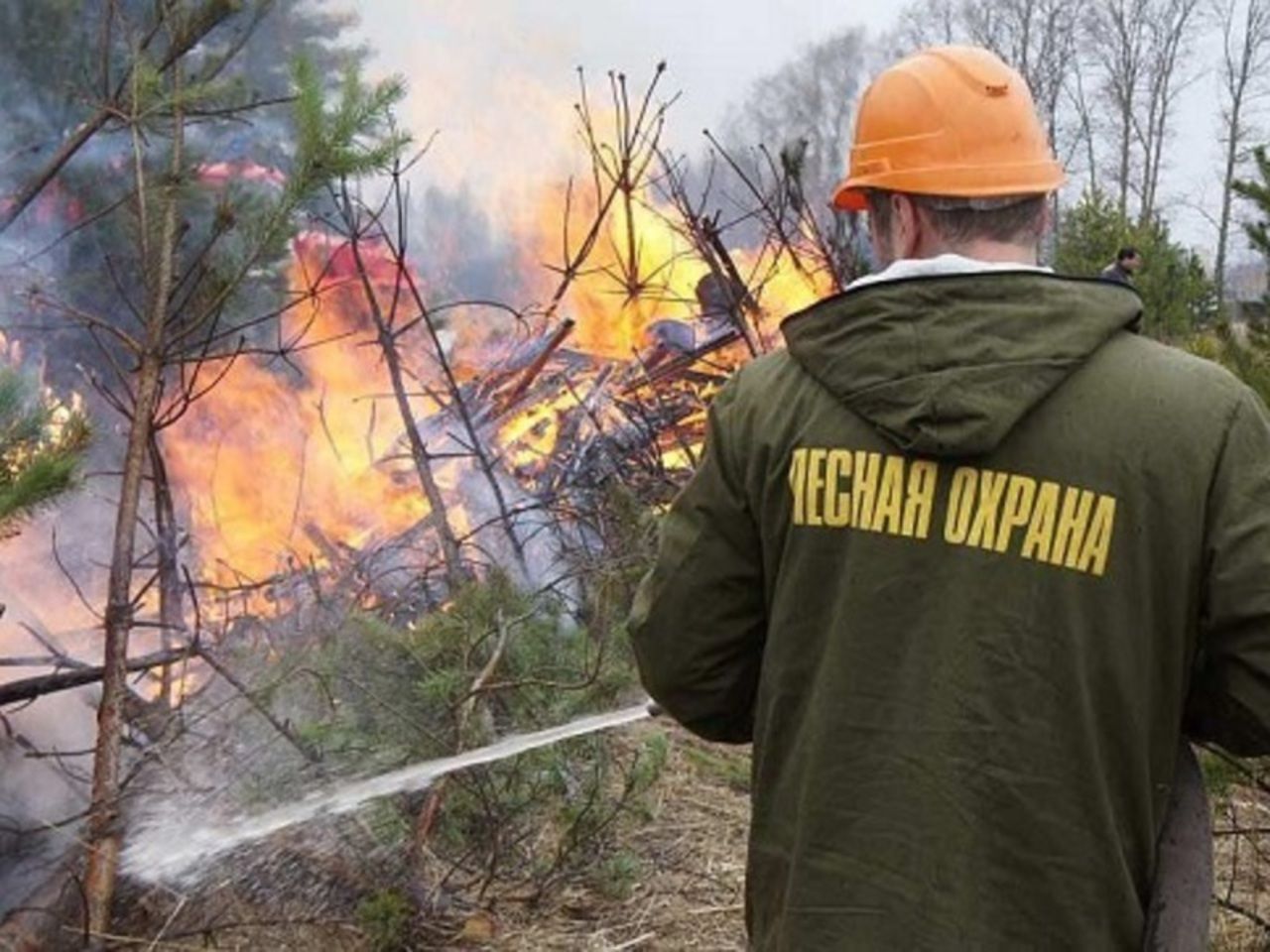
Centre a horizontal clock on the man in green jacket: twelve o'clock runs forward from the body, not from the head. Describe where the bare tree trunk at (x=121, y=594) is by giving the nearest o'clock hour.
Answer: The bare tree trunk is roughly at 10 o'clock from the man in green jacket.

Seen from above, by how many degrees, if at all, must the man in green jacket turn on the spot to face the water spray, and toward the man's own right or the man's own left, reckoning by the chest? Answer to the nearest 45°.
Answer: approximately 45° to the man's own left

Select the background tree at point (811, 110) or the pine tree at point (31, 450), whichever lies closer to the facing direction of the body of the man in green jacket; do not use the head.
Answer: the background tree

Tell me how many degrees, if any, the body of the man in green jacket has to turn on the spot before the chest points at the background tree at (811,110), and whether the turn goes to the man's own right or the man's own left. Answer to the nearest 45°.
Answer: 0° — they already face it

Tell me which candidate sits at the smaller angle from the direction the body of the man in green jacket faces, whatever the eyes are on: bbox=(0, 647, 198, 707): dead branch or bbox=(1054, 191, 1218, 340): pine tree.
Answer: the pine tree

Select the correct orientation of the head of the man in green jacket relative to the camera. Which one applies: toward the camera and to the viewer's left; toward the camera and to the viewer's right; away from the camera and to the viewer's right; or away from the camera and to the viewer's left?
away from the camera and to the viewer's left

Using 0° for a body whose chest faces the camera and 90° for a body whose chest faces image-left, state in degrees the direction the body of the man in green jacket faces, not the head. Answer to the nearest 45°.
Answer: approximately 180°

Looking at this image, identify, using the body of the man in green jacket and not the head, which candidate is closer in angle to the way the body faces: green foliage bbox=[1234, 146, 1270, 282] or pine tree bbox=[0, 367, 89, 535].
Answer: the green foliage

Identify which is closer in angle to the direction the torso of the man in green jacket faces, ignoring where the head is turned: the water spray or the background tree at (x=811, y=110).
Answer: the background tree

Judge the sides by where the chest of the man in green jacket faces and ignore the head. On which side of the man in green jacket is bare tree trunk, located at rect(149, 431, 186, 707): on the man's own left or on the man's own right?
on the man's own left

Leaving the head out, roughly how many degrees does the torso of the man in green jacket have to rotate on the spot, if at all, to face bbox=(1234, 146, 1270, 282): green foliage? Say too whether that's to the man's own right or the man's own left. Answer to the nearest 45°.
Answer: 0° — they already face it

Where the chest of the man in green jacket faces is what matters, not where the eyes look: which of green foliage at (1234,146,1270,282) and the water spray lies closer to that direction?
the green foliage

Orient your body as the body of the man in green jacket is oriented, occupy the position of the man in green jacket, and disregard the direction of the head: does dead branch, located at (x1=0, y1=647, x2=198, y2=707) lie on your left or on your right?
on your left
